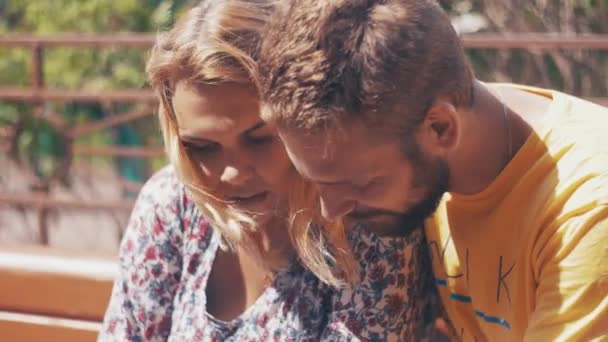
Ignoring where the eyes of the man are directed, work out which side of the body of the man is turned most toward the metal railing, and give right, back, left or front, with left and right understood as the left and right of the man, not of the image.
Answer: right

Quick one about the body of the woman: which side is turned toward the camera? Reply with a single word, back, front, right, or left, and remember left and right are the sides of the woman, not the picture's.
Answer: front

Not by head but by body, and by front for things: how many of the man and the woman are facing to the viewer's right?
0

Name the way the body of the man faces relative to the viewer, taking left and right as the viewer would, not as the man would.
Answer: facing the viewer and to the left of the viewer

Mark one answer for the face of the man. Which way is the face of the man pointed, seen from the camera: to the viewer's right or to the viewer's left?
to the viewer's left

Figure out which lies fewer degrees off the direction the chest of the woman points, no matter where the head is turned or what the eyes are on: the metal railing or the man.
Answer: the man

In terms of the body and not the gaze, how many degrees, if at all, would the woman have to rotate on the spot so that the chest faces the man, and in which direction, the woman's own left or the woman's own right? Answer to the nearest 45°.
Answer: approximately 45° to the woman's own left

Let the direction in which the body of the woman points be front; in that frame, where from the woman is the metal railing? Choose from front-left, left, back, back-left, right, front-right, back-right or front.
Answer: back
